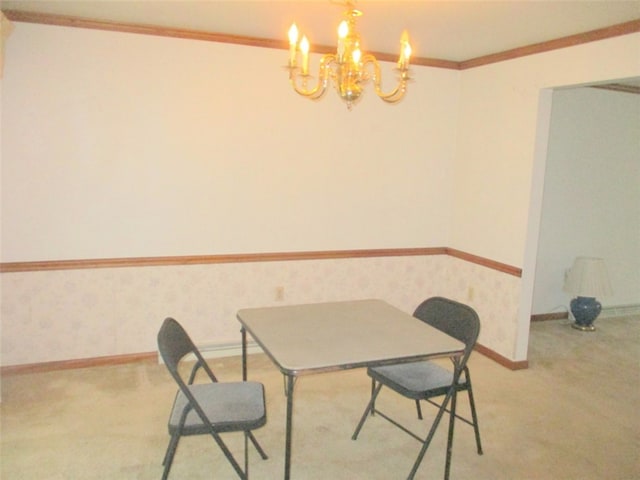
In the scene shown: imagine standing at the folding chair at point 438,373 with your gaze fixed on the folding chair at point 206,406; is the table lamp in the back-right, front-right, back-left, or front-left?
back-right

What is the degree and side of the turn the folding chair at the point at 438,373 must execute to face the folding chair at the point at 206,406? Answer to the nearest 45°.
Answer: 0° — it already faces it

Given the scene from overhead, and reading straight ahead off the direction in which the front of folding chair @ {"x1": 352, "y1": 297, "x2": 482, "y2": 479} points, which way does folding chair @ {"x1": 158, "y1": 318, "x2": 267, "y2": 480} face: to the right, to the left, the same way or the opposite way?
the opposite way

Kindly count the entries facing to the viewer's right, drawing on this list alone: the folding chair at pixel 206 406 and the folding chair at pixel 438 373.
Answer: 1

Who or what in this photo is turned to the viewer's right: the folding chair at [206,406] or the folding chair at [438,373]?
the folding chair at [206,406]

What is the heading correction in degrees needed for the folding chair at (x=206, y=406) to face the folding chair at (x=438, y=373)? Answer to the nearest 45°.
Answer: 0° — it already faces it

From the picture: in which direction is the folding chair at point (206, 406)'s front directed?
to the viewer's right

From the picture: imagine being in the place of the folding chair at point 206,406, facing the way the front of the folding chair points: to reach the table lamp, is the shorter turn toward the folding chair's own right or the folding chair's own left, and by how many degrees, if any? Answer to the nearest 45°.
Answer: approximately 45° to the folding chair's own left

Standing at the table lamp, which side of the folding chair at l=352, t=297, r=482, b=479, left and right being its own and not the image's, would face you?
back

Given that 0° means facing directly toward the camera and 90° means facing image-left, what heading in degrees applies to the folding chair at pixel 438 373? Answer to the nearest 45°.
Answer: approximately 45°

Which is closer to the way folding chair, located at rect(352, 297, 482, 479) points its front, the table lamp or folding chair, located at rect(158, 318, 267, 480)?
the folding chair
